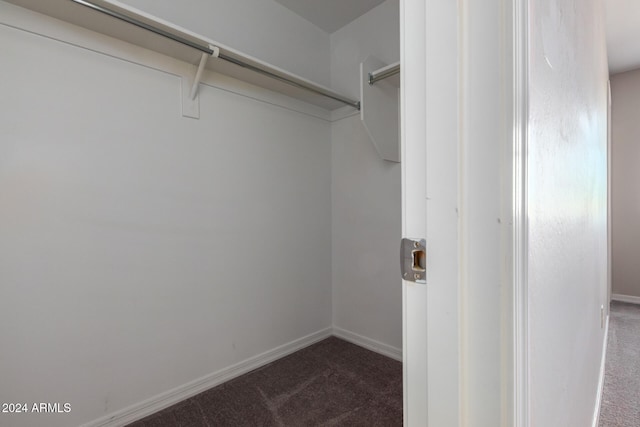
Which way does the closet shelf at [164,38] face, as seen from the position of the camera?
facing the viewer and to the right of the viewer

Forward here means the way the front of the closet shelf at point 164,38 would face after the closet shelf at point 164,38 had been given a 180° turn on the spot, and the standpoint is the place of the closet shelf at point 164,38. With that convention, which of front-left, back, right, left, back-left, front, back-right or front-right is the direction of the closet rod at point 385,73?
back-right
